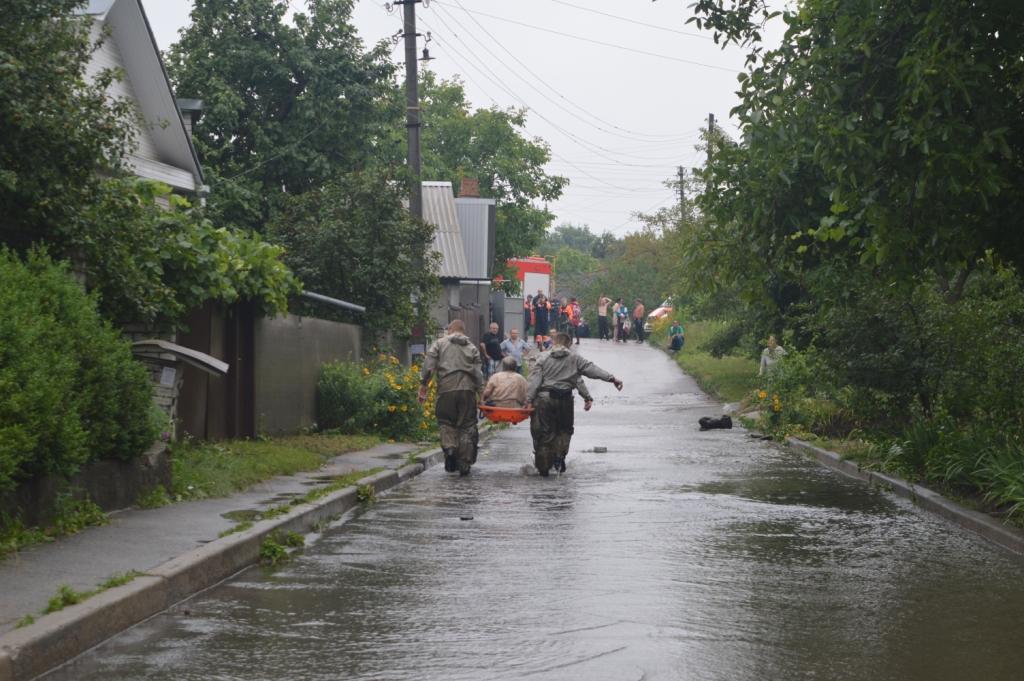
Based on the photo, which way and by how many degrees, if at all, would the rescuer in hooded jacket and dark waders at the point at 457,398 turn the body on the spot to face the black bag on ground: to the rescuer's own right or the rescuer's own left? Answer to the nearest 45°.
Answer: approximately 45° to the rescuer's own right

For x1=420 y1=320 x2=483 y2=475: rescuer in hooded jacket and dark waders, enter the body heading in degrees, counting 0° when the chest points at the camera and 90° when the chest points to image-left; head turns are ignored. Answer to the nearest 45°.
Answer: approximately 180°

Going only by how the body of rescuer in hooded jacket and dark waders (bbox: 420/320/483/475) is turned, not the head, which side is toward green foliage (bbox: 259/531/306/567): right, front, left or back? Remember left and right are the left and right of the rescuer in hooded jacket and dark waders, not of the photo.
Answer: back

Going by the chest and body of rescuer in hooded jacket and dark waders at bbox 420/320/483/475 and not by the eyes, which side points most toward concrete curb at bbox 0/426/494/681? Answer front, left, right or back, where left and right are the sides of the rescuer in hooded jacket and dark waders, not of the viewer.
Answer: back

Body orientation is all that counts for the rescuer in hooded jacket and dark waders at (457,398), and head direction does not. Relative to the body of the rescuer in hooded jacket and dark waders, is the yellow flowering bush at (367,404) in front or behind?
in front

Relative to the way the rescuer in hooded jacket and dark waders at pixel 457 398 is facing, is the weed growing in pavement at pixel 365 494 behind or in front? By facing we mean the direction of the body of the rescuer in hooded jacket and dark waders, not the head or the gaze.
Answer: behind

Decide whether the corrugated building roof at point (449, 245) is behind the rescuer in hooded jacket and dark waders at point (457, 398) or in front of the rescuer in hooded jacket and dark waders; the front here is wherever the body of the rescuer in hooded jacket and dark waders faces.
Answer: in front

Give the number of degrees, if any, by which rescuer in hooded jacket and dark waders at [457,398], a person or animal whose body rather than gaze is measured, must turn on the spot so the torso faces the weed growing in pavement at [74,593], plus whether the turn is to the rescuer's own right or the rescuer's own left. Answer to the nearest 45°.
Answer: approximately 180°

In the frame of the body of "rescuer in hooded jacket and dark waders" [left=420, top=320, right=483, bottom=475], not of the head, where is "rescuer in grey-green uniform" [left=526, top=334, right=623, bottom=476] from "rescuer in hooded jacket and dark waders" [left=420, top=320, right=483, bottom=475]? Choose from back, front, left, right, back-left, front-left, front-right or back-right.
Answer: right

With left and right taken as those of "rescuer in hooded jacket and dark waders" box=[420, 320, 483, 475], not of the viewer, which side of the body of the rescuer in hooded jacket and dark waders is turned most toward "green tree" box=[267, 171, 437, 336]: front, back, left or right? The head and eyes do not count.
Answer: front

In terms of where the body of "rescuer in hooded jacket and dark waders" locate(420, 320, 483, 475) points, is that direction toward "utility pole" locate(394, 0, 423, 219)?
yes

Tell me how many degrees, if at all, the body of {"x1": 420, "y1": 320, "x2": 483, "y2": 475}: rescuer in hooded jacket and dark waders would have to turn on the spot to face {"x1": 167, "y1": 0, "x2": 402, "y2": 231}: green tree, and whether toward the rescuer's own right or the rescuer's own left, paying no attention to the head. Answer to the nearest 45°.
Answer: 0° — they already face it

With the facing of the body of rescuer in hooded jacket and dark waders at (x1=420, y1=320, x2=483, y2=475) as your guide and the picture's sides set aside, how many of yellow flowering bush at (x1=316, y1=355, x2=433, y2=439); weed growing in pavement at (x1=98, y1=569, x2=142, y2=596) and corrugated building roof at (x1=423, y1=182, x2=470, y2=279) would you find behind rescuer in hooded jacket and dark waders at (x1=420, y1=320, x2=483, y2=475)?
1
